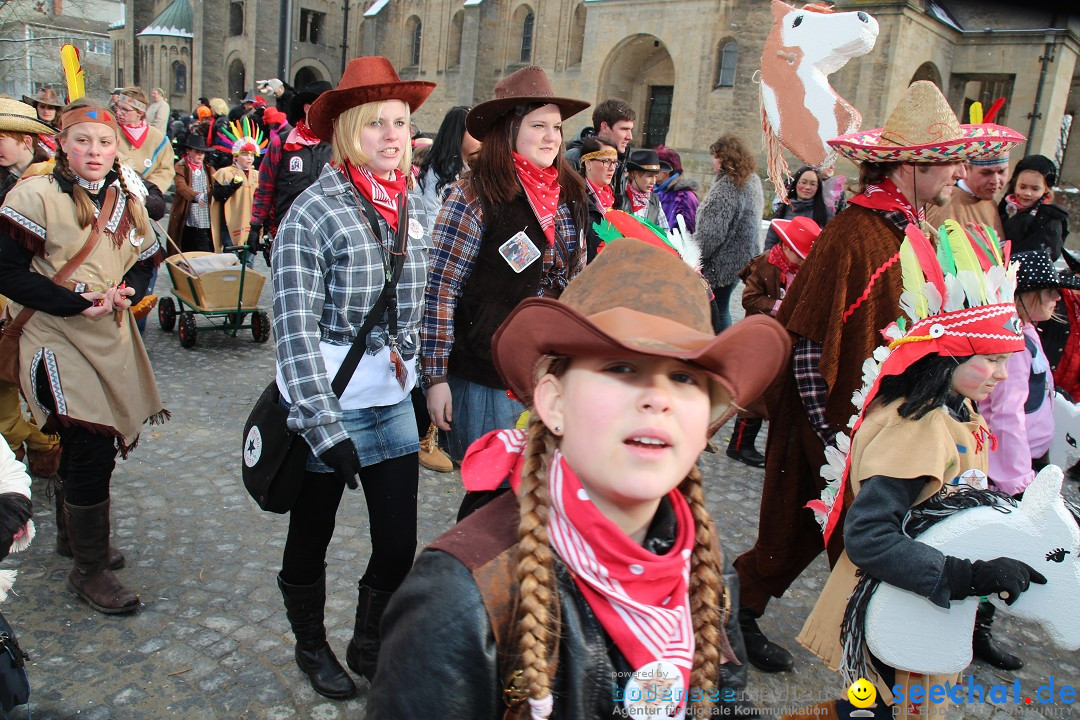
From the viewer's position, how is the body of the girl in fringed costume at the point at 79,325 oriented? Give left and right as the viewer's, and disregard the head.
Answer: facing the viewer and to the right of the viewer

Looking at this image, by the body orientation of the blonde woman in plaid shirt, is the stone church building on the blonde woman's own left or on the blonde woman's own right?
on the blonde woman's own left

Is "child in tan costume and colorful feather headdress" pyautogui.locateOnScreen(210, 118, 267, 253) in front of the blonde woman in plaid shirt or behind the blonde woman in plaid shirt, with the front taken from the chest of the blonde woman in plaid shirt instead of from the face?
behind

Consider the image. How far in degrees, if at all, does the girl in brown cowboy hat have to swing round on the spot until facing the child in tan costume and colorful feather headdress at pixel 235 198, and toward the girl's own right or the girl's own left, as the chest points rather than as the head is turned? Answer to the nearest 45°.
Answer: approximately 180°

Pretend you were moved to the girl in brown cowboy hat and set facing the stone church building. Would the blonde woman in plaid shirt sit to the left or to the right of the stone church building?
left

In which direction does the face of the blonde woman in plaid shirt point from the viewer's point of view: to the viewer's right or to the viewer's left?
to the viewer's right

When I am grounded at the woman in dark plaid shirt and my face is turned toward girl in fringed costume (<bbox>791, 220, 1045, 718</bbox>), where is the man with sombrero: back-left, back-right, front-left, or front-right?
front-left

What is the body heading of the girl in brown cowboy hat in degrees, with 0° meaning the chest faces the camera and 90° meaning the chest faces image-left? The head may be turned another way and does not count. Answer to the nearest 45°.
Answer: approximately 315°
